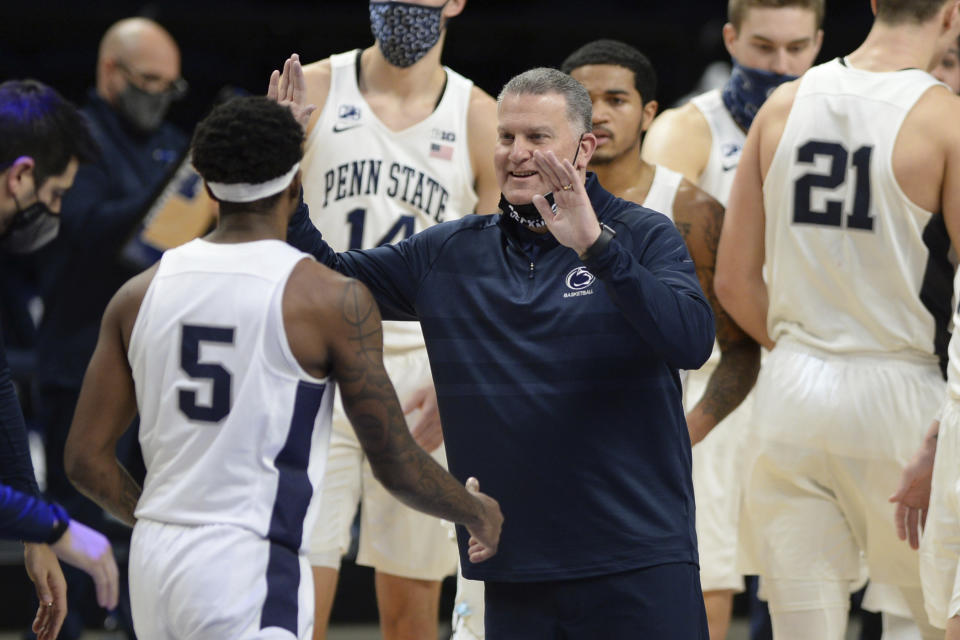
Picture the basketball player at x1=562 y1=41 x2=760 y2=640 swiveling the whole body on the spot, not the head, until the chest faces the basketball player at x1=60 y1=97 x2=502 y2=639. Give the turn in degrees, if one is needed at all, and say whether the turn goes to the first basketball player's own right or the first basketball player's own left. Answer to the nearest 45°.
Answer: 0° — they already face them

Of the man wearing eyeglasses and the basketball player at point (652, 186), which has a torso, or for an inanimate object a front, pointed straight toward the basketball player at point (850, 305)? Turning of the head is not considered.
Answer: the man wearing eyeglasses

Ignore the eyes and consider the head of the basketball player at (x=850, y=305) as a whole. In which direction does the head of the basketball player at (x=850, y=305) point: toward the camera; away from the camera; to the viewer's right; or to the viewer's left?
away from the camera

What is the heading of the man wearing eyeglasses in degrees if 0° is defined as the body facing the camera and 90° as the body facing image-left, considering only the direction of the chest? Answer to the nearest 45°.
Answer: approximately 315°

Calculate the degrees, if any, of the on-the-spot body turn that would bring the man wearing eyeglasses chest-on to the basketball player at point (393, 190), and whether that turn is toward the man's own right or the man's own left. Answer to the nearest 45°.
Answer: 0° — they already face them

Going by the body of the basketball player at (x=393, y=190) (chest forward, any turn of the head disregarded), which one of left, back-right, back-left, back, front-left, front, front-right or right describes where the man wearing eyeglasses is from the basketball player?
back-right

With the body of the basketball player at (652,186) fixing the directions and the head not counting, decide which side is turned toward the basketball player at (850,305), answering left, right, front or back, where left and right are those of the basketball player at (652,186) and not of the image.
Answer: left
